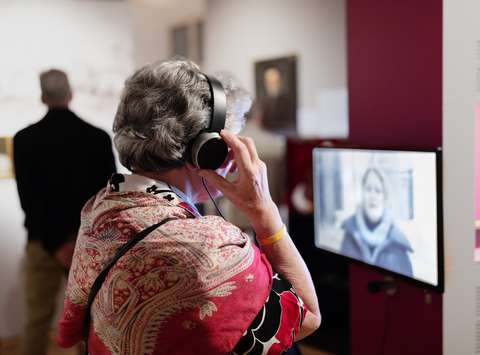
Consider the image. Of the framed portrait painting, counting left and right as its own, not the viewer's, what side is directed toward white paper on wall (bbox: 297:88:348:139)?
left

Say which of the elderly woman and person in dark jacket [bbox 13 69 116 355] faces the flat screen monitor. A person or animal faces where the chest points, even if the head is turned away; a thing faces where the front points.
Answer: the elderly woman

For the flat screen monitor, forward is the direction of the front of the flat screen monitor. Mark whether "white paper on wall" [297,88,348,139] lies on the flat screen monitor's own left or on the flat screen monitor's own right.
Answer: on the flat screen monitor's own right

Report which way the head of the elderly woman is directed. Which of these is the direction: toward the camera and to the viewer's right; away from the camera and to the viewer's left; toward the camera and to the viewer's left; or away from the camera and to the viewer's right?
away from the camera and to the viewer's right

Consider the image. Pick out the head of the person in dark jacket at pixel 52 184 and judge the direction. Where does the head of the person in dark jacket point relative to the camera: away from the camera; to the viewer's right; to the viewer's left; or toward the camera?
away from the camera

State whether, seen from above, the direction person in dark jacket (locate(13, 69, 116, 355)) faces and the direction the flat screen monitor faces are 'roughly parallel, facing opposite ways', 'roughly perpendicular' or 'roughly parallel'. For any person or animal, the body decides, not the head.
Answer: roughly perpendicular

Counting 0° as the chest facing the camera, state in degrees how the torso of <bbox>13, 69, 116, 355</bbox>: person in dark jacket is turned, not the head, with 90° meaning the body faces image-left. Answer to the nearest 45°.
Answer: approximately 180°

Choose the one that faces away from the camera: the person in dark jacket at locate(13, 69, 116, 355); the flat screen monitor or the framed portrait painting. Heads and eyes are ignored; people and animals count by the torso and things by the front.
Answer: the person in dark jacket

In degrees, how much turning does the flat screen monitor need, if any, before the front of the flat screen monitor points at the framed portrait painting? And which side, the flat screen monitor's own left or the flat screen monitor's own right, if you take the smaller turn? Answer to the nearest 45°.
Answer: approximately 135° to the flat screen monitor's own right

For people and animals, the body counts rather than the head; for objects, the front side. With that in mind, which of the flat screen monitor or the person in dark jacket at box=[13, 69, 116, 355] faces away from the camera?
the person in dark jacket

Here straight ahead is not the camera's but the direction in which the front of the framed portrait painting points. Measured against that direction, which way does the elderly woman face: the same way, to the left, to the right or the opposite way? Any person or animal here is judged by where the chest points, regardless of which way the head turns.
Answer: the opposite way

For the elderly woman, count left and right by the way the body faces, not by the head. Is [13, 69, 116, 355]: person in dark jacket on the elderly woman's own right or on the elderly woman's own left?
on the elderly woman's own left

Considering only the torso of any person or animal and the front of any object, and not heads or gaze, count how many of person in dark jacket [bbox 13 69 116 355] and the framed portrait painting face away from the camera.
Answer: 1

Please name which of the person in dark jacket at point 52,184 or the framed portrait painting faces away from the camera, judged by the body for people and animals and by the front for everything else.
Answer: the person in dark jacket

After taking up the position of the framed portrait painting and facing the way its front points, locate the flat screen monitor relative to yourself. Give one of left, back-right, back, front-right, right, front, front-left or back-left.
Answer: front-left

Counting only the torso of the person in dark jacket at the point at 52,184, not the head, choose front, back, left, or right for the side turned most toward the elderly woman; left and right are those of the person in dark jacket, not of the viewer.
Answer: back

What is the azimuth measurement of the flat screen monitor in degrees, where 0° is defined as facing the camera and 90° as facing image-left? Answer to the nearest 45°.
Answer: approximately 45°

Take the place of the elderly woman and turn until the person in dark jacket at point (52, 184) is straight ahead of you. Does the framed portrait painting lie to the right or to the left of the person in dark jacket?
right
